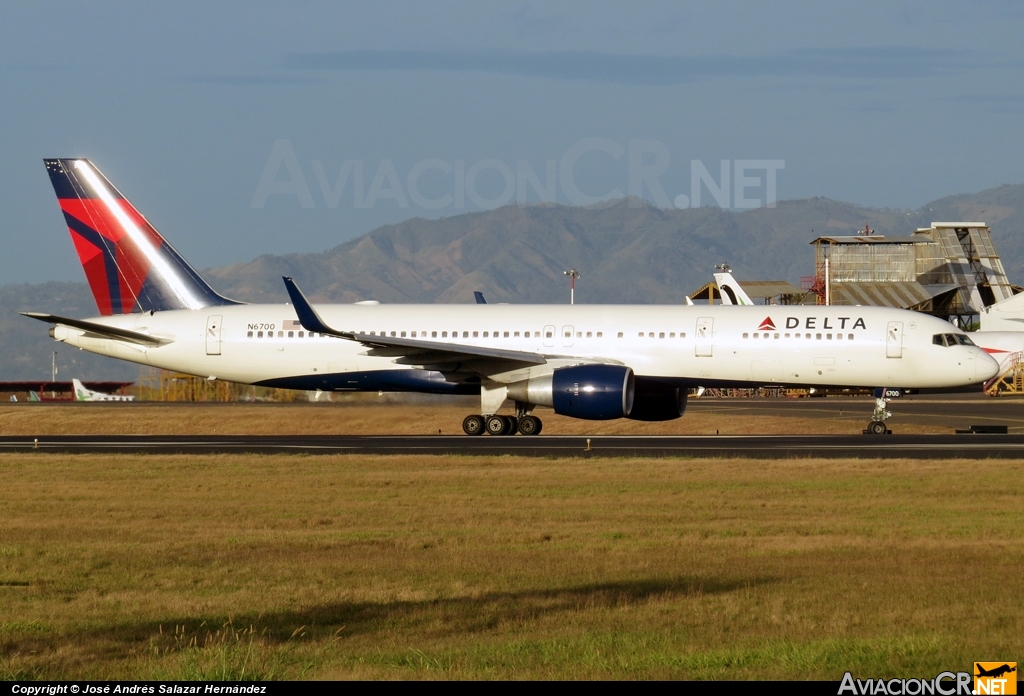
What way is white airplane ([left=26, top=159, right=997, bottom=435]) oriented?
to the viewer's right
